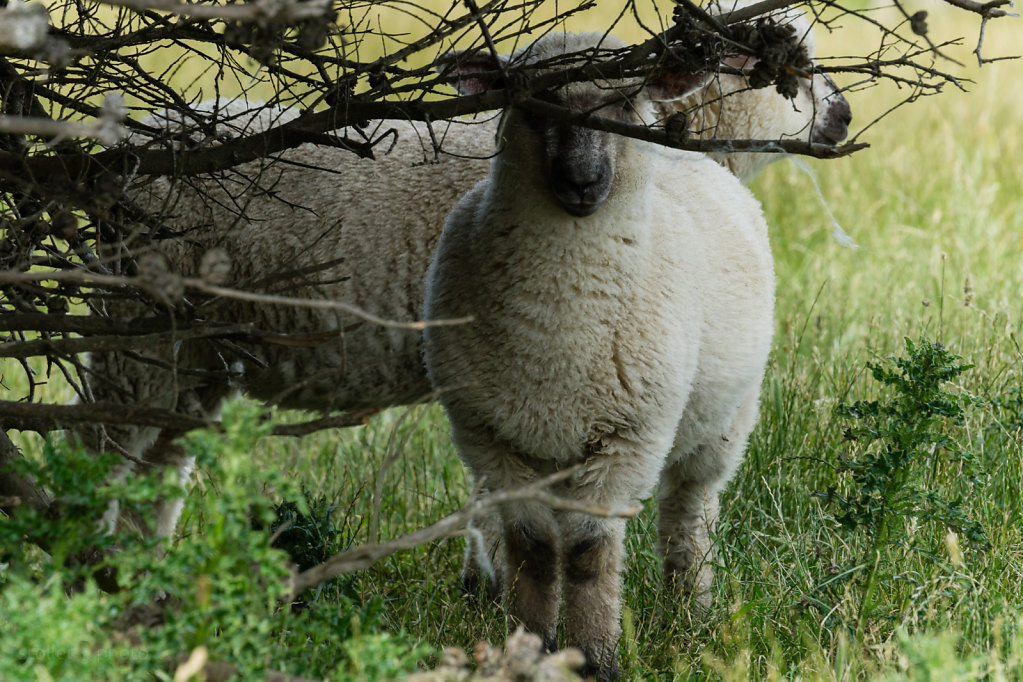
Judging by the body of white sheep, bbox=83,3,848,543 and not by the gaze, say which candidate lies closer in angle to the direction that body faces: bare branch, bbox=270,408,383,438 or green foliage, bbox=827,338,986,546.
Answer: the green foliage

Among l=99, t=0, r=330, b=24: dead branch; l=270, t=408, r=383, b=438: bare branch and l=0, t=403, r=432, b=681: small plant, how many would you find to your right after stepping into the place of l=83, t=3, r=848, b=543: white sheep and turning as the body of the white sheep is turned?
3

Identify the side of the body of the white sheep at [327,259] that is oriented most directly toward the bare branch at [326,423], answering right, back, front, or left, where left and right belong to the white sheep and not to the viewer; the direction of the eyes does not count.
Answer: right

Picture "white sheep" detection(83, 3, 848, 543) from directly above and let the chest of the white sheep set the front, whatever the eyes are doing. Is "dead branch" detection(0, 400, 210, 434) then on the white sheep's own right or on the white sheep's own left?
on the white sheep's own right

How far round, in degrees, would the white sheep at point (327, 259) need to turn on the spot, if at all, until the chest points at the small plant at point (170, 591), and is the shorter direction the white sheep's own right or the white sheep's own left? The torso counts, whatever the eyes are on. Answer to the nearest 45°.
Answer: approximately 90° to the white sheep's own right

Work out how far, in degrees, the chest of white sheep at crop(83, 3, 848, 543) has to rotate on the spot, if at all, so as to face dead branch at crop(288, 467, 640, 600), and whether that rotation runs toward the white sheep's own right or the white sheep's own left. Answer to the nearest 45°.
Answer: approximately 90° to the white sheep's own right

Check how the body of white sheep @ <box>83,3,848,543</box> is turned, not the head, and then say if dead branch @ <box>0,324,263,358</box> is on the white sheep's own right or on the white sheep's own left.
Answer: on the white sheep's own right

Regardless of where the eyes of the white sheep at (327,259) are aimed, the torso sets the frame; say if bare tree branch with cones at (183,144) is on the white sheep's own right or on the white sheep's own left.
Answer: on the white sheep's own right

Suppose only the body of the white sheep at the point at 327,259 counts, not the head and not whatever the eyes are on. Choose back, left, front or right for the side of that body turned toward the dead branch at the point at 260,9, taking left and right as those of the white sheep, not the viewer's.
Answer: right

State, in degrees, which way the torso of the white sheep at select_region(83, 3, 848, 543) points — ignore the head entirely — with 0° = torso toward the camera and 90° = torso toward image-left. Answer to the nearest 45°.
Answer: approximately 270°
